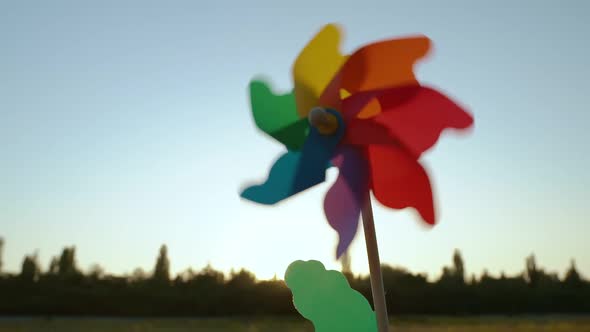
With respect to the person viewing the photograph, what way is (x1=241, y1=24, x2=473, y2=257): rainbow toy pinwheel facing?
facing the viewer and to the left of the viewer
